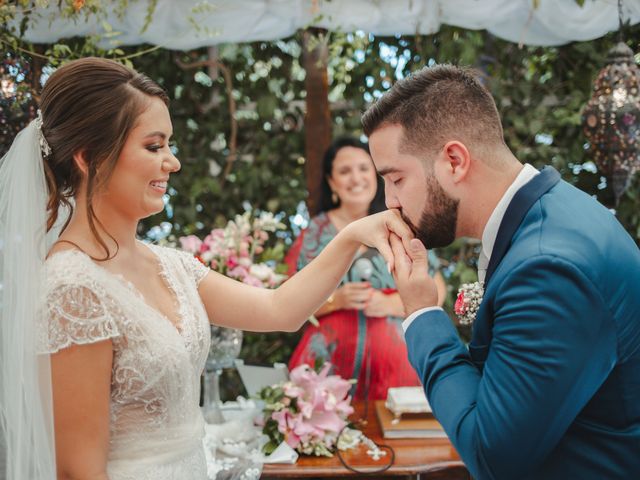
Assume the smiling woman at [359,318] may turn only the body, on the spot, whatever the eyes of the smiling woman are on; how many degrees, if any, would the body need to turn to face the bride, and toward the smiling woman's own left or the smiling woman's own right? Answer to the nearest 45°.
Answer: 0° — they already face them

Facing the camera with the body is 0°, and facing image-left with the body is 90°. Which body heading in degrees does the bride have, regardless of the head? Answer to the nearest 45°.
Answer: approximately 315°

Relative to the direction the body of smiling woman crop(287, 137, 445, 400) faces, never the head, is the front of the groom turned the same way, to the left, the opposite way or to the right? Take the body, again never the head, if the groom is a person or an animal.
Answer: to the right

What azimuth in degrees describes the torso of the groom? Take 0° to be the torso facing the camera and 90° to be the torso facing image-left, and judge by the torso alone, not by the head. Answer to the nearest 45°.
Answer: approximately 90°

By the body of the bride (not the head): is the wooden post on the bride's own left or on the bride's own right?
on the bride's own left

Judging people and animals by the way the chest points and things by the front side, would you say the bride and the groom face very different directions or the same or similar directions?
very different directions

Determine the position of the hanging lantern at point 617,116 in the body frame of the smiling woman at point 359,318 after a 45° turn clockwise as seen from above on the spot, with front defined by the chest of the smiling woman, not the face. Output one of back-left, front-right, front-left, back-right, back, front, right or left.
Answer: back-left

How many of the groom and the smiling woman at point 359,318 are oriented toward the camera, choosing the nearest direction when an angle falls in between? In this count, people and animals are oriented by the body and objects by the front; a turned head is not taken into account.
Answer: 1
